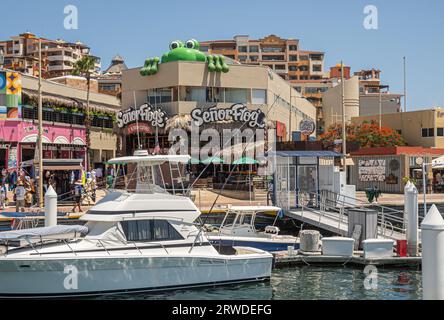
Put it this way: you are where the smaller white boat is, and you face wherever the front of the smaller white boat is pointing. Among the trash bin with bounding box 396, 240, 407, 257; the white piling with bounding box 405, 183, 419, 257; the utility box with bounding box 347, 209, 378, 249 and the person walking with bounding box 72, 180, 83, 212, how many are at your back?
3

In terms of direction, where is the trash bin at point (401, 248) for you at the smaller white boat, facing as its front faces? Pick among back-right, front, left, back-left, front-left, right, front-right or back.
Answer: back

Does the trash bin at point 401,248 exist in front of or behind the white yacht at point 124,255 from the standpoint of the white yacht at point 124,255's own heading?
behind

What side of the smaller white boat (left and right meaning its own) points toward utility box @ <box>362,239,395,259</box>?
back

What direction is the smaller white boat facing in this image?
to the viewer's left

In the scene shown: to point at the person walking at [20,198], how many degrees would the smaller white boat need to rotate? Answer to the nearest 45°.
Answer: approximately 45° to its right

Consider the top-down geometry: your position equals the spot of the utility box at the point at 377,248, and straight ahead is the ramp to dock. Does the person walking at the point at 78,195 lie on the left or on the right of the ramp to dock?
left

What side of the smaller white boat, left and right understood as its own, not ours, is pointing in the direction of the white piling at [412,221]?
back

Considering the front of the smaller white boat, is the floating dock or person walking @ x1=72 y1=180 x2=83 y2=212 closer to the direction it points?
the person walking

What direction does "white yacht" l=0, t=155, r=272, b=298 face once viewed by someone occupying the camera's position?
facing to the left of the viewer
